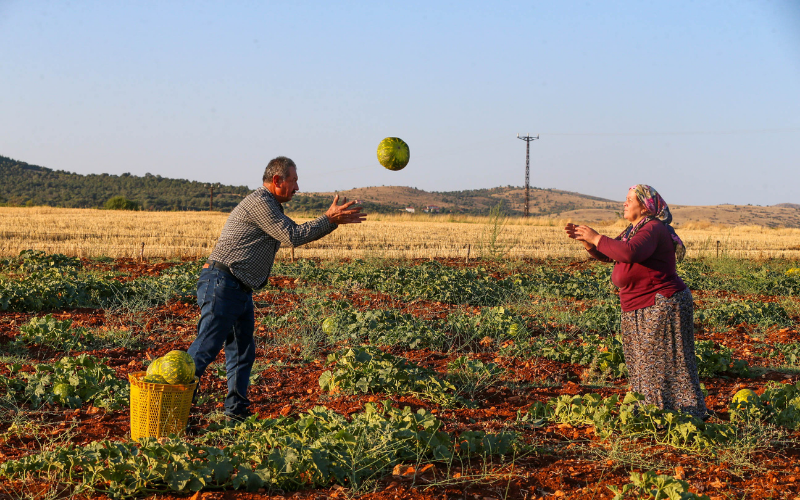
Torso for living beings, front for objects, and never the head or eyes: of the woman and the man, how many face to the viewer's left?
1

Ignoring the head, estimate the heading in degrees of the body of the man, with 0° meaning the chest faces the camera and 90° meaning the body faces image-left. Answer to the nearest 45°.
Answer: approximately 270°

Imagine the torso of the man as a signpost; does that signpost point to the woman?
yes

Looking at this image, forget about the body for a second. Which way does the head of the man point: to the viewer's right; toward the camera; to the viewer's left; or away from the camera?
to the viewer's right

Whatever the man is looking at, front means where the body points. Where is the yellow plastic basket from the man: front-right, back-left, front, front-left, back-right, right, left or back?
back-right

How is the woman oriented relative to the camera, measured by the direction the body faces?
to the viewer's left

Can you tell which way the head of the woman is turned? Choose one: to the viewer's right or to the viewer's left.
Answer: to the viewer's left

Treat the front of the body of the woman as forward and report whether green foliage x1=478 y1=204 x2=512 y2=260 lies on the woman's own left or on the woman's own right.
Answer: on the woman's own right

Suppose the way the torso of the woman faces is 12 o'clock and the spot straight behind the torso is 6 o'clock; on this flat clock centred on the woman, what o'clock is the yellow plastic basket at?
The yellow plastic basket is roughly at 11 o'clock from the woman.
